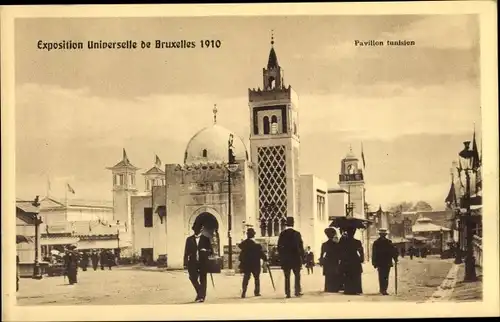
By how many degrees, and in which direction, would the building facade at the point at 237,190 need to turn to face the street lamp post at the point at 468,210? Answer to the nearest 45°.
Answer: approximately 90° to its left

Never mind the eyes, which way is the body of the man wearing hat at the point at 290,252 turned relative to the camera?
away from the camera

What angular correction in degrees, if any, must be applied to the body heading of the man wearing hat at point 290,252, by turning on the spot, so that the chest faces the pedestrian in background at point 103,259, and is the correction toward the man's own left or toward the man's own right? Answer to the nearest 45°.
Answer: approximately 90° to the man's own left

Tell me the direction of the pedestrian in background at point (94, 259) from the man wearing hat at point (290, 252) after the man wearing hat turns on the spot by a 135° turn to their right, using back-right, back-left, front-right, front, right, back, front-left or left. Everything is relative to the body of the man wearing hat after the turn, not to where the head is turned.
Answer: back-right

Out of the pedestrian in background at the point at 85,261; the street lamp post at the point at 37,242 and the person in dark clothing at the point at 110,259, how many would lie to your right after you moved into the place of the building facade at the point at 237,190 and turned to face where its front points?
3
